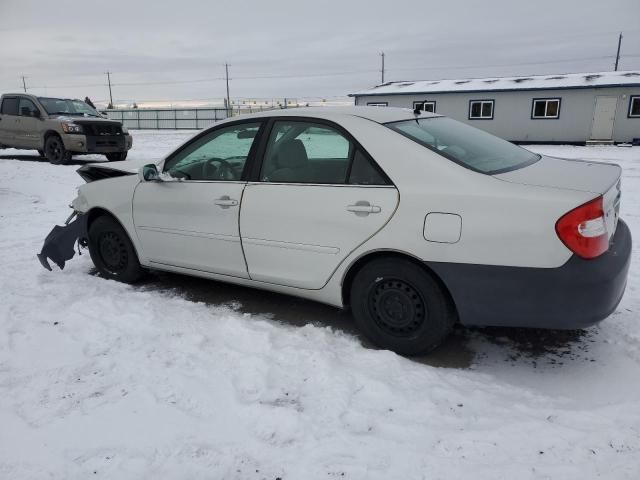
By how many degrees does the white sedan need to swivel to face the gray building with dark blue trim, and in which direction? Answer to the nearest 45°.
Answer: approximately 90° to its right

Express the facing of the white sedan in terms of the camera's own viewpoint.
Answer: facing away from the viewer and to the left of the viewer
